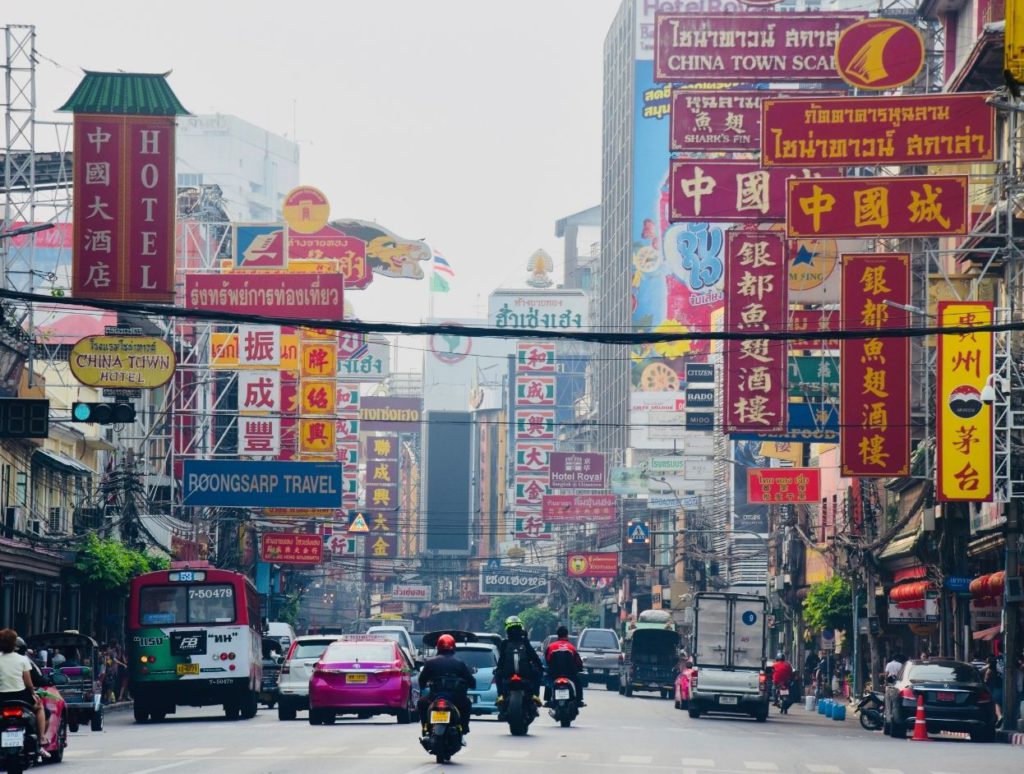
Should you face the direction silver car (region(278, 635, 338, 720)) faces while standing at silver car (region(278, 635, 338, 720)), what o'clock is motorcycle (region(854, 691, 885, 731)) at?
The motorcycle is roughly at 3 o'clock from the silver car.

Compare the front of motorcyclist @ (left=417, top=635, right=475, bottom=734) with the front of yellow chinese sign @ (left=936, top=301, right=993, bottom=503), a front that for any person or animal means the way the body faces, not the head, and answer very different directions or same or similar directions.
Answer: very different directions

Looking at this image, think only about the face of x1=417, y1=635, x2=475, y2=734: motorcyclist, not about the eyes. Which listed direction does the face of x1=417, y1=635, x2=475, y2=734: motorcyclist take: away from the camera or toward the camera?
away from the camera

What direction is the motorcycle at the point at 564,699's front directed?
away from the camera

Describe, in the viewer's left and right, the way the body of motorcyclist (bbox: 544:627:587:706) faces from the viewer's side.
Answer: facing away from the viewer

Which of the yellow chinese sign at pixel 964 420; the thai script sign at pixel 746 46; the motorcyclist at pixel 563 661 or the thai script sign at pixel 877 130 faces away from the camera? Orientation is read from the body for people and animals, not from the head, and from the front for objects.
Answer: the motorcyclist

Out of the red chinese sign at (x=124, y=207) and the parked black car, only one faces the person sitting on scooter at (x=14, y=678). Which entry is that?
the red chinese sign

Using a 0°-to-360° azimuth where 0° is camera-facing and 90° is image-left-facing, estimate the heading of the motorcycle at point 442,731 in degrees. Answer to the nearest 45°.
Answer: approximately 180°

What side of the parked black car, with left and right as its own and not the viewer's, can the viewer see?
back
